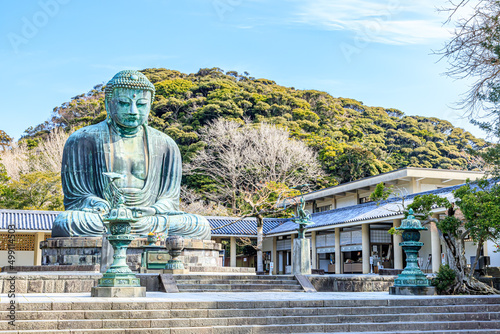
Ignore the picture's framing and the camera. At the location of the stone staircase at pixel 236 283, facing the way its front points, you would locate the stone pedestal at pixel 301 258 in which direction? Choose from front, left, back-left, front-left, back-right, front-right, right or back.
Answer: back-left

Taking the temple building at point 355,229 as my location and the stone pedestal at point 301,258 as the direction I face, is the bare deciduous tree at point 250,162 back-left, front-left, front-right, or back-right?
back-right

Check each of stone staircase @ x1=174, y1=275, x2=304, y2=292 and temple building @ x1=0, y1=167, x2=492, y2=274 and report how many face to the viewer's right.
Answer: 0

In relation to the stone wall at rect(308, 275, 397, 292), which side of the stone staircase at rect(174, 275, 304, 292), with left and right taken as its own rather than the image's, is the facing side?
left

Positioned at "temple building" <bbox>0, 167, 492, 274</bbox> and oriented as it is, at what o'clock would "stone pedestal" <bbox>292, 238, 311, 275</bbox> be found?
The stone pedestal is roughly at 11 o'clock from the temple building.

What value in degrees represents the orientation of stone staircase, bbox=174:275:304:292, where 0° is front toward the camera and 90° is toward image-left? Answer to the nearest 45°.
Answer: approximately 0°

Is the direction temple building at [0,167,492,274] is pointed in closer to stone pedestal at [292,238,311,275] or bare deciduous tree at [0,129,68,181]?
the stone pedestal

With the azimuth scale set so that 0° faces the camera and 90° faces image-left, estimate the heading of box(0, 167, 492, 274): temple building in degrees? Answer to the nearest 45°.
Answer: approximately 45°
